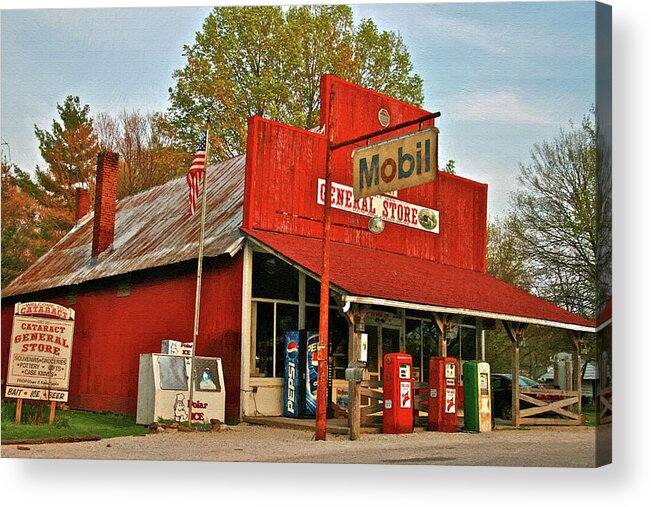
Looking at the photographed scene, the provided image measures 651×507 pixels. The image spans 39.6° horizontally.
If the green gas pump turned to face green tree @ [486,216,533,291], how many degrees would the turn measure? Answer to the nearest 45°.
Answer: approximately 135° to its left

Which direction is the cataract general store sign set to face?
toward the camera

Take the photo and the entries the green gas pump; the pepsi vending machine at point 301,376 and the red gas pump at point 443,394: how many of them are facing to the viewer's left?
0

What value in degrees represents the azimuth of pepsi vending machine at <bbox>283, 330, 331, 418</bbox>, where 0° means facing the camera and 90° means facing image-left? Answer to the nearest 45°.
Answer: approximately 315°

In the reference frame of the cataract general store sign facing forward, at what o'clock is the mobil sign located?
The mobil sign is roughly at 10 o'clock from the cataract general store sign.

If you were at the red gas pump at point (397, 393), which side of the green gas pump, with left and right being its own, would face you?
right

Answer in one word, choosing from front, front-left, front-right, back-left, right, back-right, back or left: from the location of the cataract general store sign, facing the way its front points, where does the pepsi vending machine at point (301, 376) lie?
left

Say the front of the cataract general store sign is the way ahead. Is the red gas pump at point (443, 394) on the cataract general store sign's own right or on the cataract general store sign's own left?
on the cataract general store sign's own left

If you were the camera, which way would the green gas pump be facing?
facing the viewer and to the right of the viewer

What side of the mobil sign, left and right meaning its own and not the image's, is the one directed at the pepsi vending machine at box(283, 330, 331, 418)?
right

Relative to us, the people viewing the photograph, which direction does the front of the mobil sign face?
facing the viewer and to the left of the viewer
